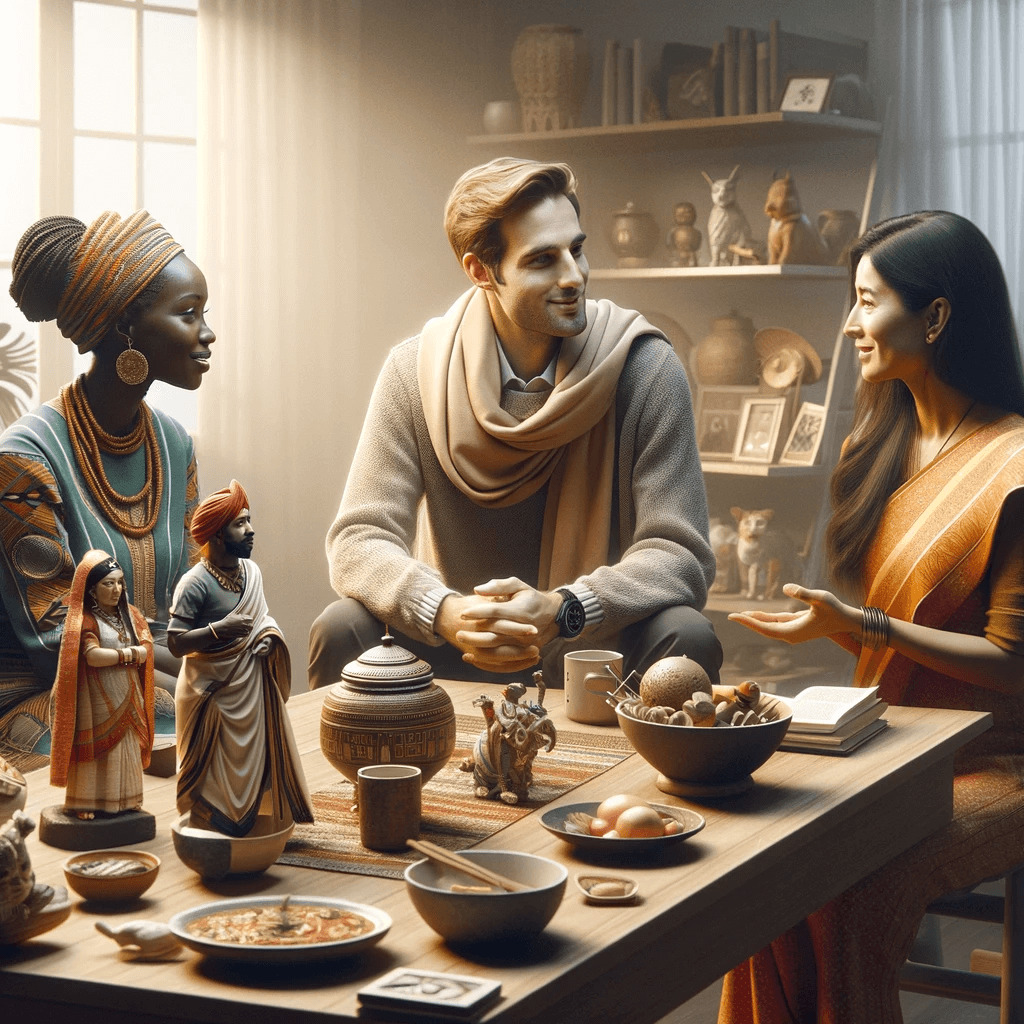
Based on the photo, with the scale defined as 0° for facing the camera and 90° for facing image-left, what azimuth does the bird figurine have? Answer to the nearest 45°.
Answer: approximately 90°

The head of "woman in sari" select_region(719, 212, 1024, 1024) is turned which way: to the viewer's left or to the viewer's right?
to the viewer's left

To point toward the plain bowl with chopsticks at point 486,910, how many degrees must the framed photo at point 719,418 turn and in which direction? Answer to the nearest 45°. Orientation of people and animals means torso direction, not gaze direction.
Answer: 0° — it already faces it

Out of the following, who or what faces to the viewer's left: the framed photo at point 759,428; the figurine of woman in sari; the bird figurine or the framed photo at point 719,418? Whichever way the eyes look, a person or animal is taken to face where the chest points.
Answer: the bird figurine

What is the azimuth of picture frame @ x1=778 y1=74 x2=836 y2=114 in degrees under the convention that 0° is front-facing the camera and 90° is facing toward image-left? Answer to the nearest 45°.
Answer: approximately 0°

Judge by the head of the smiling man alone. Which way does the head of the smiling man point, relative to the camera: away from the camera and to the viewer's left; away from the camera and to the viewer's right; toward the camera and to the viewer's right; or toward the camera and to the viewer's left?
toward the camera and to the viewer's right

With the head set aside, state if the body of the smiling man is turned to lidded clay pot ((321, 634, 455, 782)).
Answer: yes

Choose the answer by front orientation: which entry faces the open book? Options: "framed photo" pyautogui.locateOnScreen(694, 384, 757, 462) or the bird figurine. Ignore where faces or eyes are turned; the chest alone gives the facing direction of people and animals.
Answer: the framed photo

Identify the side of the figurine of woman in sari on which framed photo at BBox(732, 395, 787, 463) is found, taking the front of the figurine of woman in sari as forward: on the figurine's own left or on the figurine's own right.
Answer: on the figurine's own left

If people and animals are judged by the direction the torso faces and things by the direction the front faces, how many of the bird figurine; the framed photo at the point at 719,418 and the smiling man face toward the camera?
2

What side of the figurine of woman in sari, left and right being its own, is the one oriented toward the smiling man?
left

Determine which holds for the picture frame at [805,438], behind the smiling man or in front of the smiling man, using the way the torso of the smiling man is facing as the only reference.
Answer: behind

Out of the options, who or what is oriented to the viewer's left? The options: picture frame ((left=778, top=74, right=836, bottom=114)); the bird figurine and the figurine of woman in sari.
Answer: the bird figurine

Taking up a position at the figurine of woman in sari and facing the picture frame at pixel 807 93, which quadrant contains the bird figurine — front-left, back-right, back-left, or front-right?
back-right
